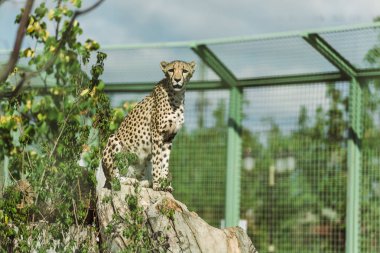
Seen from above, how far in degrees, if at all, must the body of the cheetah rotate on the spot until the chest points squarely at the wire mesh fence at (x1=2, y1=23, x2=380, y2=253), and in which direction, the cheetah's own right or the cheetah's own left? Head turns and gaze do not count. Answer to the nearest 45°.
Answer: approximately 90° to the cheetah's own left

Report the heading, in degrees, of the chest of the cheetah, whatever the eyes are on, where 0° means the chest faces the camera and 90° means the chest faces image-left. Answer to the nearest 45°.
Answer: approximately 315°

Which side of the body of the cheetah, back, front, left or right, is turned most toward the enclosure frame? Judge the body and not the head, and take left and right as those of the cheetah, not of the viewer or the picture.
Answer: left

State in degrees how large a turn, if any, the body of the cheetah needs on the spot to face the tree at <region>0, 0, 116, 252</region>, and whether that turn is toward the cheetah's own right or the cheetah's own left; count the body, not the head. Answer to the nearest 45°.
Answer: approximately 135° to the cheetah's own right
